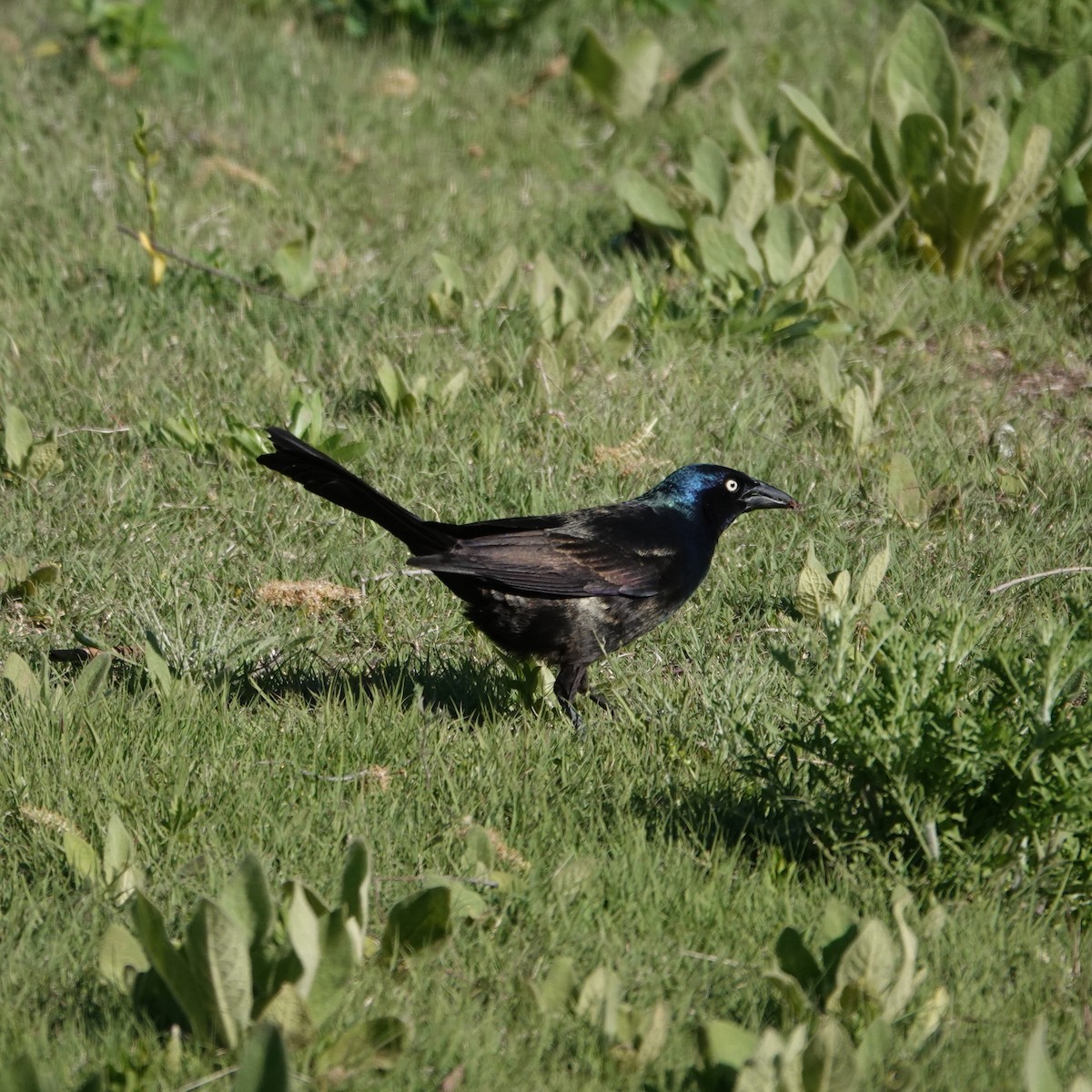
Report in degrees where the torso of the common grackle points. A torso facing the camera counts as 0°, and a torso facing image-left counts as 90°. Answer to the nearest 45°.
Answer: approximately 270°

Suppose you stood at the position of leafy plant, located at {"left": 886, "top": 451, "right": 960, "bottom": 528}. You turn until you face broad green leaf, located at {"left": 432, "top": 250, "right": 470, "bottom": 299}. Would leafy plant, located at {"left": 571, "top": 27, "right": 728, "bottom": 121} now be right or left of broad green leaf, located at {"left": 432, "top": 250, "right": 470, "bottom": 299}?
right
